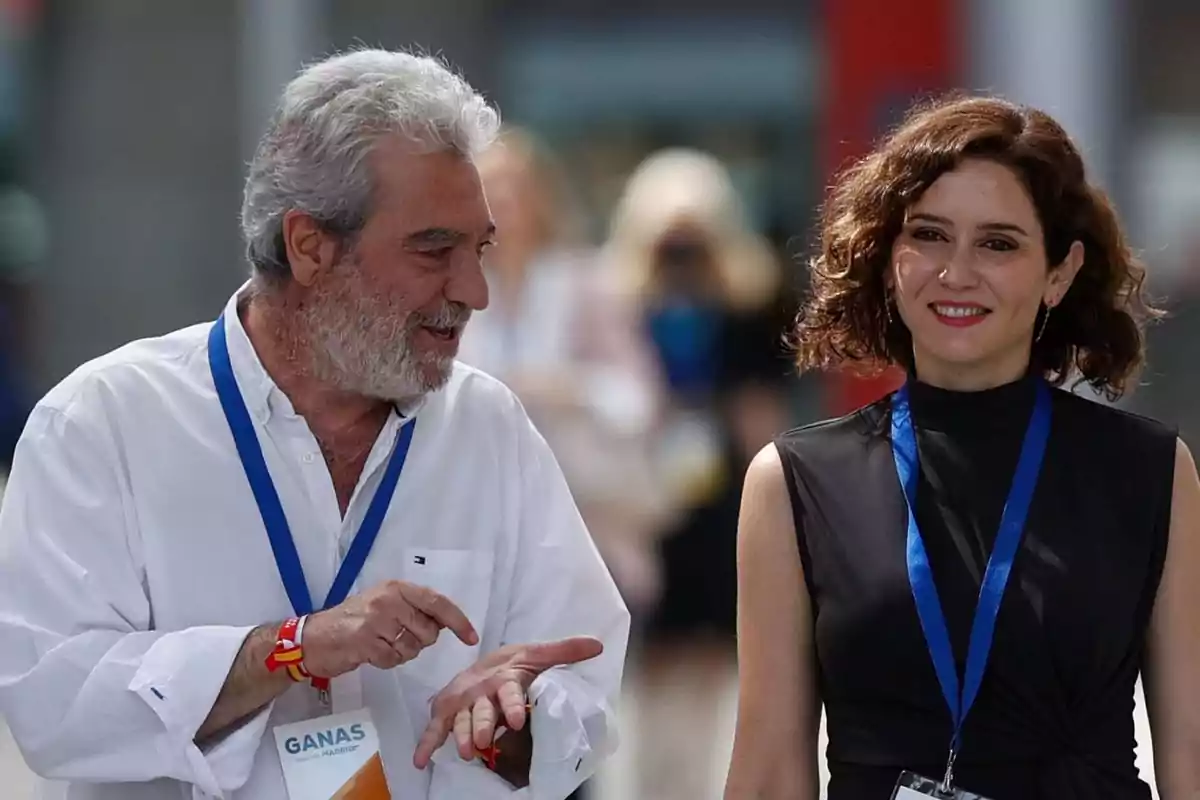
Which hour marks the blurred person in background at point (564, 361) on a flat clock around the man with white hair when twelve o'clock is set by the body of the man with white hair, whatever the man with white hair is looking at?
The blurred person in background is roughly at 8 o'clock from the man with white hair.

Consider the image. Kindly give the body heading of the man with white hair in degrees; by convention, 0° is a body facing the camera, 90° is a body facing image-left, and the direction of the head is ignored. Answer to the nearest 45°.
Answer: approximately 315°

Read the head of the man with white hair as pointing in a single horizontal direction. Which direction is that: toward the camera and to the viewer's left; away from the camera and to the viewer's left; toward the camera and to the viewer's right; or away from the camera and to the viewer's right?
toward the camera and to the viewer's right

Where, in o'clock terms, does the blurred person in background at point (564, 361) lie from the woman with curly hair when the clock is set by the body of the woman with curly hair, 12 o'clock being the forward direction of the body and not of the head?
The blurred person in background is roughly at 5 o'clock from the woman with curly hair.

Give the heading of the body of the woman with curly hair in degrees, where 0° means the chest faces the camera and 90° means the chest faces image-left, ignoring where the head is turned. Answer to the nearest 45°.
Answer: approximately 0°

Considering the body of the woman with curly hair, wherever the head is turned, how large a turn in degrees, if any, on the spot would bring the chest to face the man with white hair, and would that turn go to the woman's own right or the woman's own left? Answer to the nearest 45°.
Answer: approximately 90° to the woman's own right

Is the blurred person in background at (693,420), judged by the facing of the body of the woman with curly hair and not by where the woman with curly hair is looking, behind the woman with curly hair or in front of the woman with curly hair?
behind

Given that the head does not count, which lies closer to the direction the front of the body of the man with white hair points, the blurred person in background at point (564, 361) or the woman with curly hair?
the woman with curly hair
